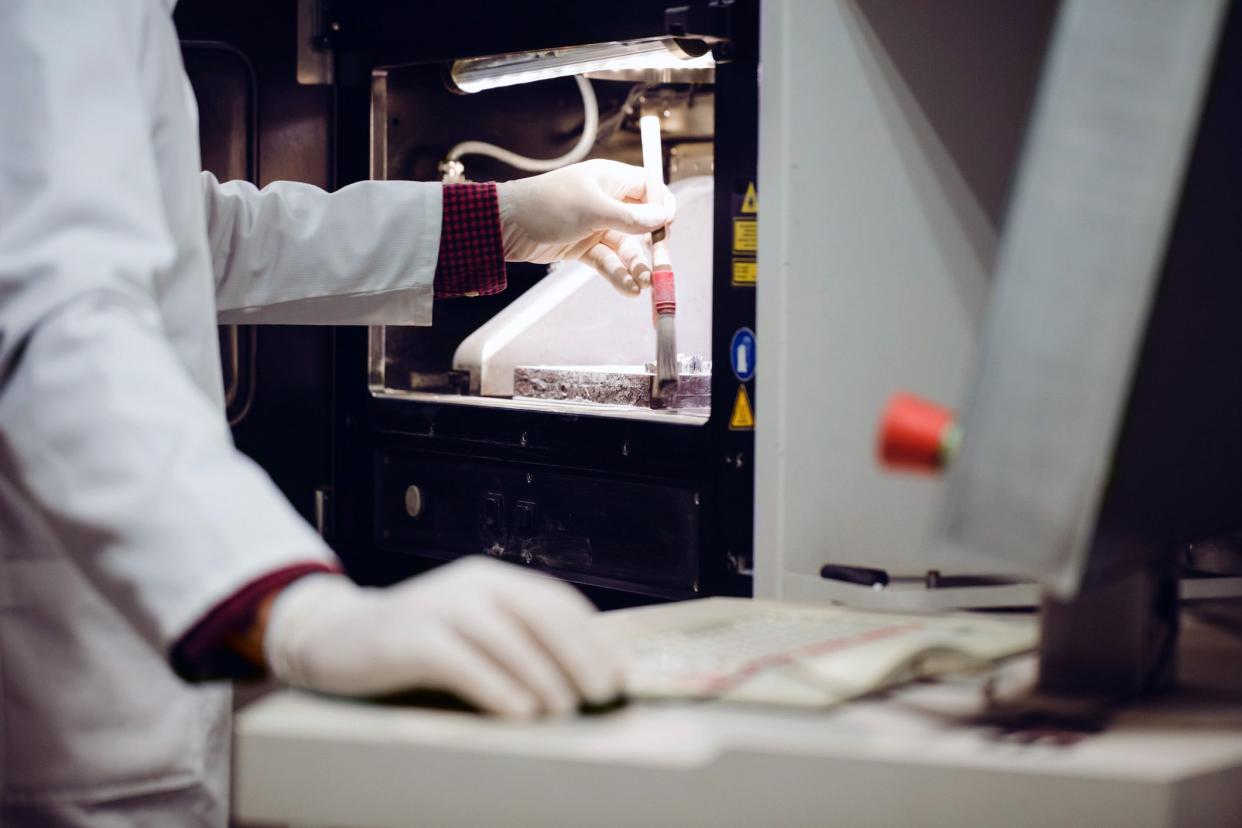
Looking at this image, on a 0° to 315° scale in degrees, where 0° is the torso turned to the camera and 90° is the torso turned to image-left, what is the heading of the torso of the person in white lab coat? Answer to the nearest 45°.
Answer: approximately 270°
